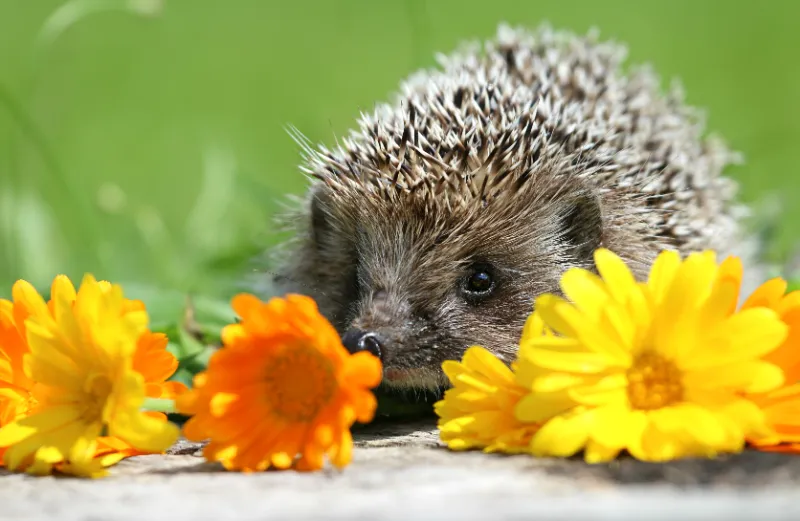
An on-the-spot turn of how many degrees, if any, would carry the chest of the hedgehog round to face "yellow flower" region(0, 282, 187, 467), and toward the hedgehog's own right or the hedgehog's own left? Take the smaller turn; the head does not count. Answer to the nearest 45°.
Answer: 0° — it already faces it

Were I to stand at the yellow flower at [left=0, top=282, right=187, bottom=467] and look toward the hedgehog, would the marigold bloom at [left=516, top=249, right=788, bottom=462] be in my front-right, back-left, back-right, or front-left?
front-right

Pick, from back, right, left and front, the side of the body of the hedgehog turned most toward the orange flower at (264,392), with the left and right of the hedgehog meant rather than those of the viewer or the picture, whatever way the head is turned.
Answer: front

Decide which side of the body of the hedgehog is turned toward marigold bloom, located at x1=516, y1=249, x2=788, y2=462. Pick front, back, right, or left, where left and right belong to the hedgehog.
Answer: left

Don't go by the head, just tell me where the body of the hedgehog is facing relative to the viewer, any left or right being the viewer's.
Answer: facing the viewer and to the left of the viewer

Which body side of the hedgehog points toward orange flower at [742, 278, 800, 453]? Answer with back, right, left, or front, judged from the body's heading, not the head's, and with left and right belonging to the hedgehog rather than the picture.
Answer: left

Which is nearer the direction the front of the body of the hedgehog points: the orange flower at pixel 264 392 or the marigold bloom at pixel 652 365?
the orange flower

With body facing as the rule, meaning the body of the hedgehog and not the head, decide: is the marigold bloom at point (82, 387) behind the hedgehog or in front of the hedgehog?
in front
